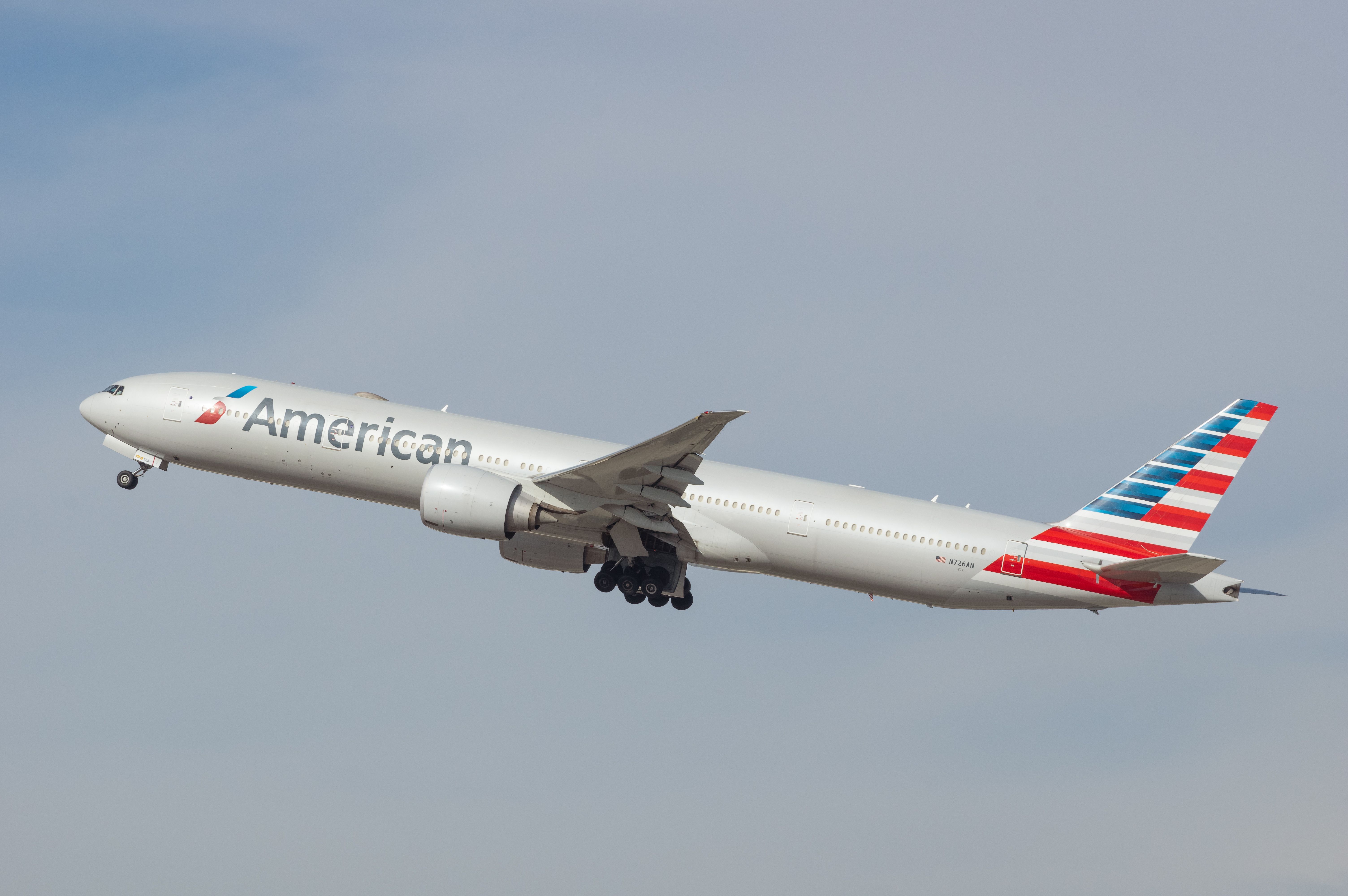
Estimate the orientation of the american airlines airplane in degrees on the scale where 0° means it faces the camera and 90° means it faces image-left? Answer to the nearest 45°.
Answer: approximately 90°
